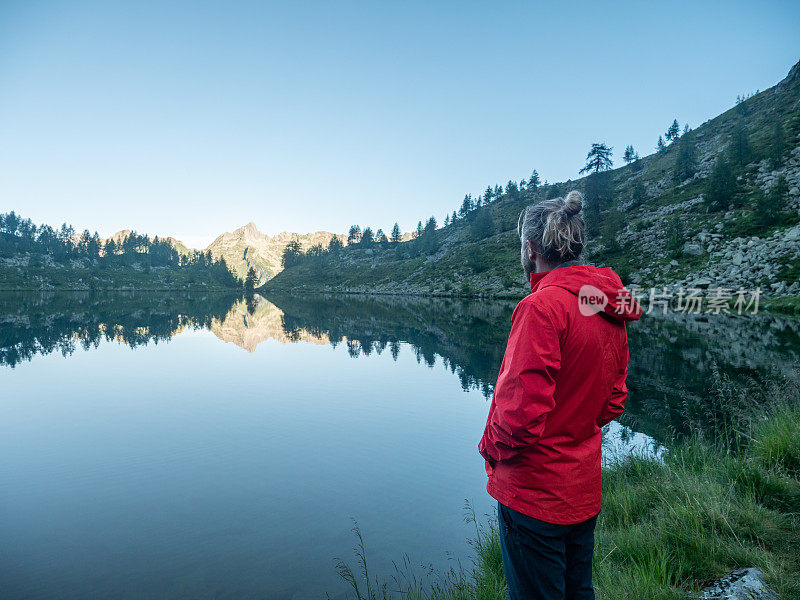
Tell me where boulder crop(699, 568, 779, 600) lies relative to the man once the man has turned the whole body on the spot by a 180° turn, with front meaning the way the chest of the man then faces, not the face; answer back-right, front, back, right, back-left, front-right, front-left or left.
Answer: left

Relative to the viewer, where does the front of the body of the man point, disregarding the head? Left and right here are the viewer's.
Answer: facing away from the viewer and to the left of the viewer

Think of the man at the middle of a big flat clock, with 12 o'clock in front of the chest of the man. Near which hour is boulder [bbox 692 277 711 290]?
The boulder is roughly at 2 o'clock from the man.

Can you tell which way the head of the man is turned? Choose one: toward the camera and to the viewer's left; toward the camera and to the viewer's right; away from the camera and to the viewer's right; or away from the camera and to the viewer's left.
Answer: away from the camera and to the viewer's left
